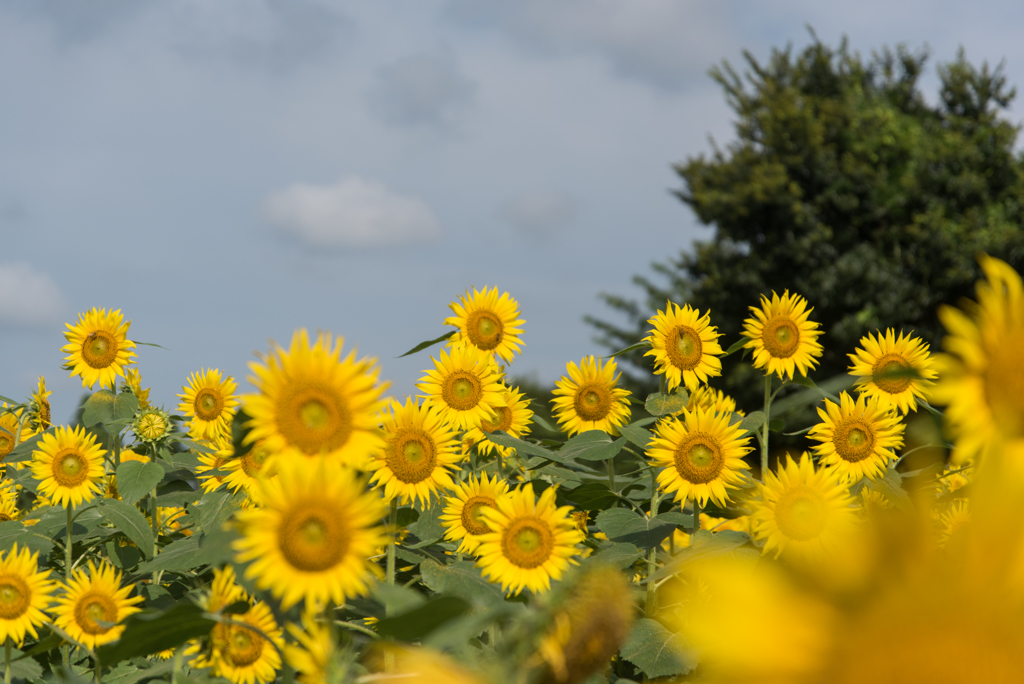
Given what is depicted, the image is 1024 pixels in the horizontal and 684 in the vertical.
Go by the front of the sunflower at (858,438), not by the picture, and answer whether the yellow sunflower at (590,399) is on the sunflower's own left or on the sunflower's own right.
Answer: on the sunflower's own right

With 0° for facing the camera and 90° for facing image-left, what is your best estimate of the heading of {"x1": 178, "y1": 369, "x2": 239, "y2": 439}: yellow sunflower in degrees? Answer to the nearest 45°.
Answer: approximately 0°

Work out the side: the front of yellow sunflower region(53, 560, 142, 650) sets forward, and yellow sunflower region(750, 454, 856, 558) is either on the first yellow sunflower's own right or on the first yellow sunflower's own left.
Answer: on the first yellow sunflower's own left

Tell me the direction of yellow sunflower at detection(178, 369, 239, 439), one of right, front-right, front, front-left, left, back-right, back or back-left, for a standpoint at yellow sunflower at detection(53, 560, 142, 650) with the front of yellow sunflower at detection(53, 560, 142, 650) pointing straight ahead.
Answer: back

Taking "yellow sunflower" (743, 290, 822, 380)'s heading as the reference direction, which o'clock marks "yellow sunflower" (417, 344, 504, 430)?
"yellow sunflower" (417, 344, 504, 430) is roughly at 2 o'clock from "yellow sunflower" (743, 290, 822, 380).
